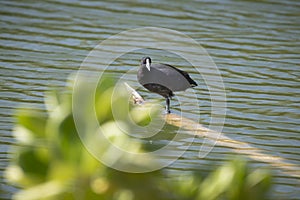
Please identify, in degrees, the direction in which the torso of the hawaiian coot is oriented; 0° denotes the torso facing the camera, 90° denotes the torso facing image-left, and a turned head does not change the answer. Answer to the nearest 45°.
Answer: approximately 90°
